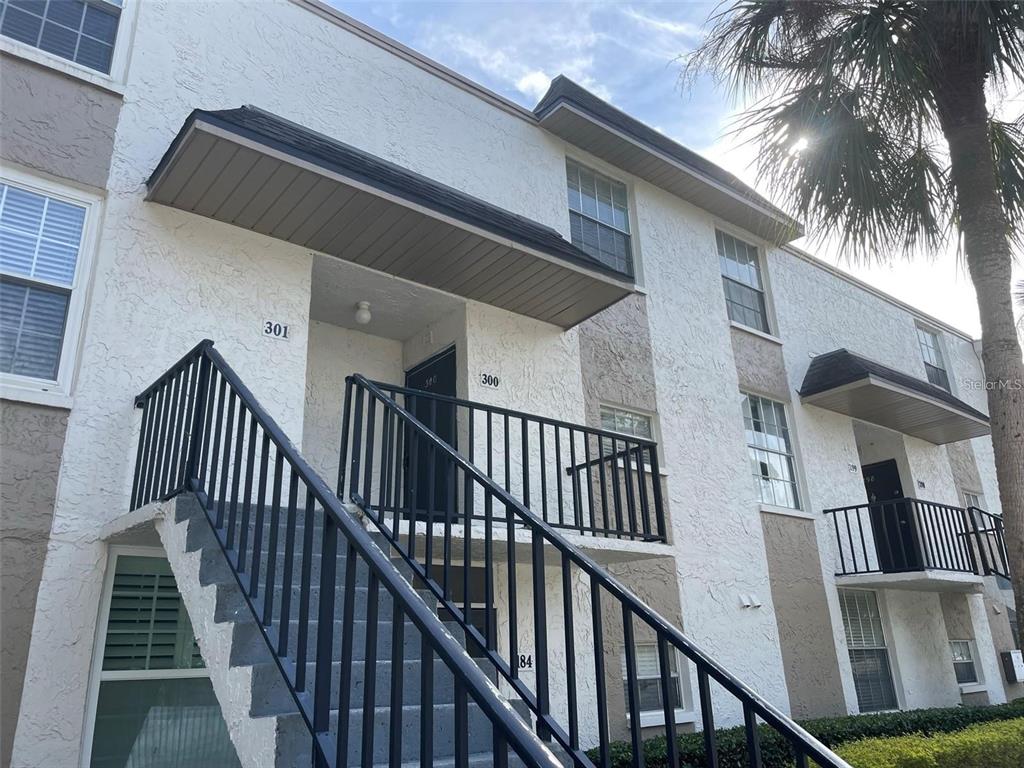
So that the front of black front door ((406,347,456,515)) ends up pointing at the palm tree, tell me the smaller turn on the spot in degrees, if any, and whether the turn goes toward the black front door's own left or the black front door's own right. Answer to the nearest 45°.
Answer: approximately 135° to the black front door's own left
